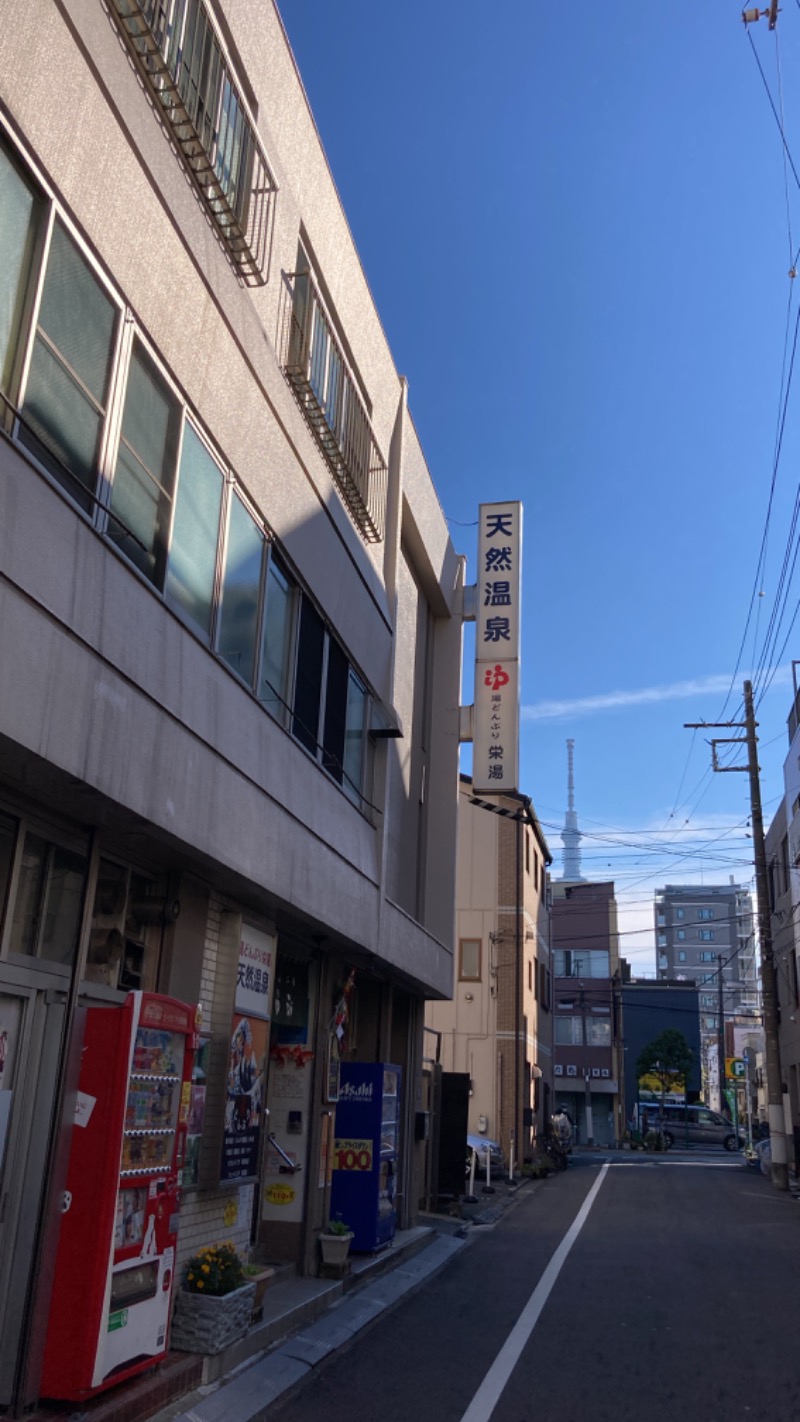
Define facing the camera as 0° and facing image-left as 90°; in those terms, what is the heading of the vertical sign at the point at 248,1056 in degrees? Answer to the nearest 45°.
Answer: approximately 315°

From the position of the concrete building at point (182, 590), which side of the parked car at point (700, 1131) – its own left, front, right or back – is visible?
right

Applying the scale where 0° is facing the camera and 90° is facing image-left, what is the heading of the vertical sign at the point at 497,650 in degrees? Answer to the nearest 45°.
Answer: approximately 0°

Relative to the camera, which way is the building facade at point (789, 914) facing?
to the viewer's left

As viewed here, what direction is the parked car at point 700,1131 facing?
to the viewer's right

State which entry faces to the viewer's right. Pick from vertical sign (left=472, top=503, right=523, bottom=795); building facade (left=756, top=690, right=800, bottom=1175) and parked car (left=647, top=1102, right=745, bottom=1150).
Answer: the parked car

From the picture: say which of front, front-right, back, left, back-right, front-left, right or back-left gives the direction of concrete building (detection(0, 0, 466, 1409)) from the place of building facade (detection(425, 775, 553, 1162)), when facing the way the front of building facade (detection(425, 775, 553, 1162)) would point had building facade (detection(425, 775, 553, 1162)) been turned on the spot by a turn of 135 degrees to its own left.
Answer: back-left

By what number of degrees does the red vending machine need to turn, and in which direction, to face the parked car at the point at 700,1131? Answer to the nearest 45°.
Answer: approximately 90° to its left

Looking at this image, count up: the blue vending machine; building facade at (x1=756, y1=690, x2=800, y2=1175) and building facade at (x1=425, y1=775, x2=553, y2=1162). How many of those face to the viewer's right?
2

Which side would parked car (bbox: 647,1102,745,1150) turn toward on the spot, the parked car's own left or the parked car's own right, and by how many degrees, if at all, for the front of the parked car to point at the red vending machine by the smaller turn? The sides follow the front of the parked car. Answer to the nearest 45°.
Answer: approximately 90° to the parked car's own right

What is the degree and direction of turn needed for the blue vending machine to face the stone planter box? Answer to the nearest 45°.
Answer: approximately 90° to its right

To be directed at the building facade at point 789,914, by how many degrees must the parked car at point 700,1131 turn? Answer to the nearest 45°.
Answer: approximately 90° to its right
